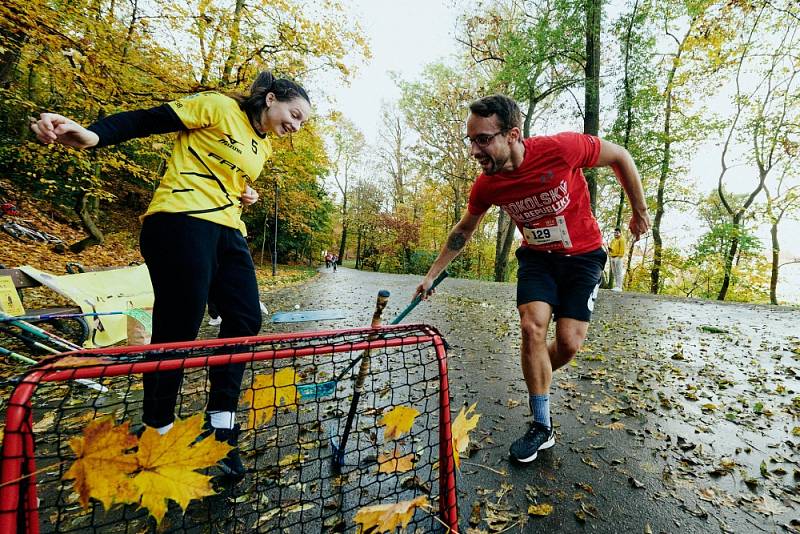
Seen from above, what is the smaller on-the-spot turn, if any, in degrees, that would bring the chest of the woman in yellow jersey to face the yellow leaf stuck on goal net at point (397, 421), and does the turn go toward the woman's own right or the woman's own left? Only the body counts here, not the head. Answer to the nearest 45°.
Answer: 0° — they already face it

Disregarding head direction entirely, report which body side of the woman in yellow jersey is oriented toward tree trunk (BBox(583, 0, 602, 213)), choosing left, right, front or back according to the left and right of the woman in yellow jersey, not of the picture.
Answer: left

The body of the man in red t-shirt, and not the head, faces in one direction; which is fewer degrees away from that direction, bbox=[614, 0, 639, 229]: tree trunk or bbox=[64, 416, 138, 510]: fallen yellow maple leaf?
the fallen yellow maple leaf

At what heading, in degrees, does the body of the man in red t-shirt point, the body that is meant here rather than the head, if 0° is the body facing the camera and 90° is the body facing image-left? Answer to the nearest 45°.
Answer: approximately 45°

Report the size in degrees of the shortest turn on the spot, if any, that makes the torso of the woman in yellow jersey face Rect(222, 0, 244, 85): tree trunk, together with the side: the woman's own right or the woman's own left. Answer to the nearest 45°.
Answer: approximately 135° to the woman's own left

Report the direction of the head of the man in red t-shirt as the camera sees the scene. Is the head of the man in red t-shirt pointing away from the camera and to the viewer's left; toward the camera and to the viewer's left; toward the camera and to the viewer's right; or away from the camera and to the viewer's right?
toward the camera and to the viewer's left

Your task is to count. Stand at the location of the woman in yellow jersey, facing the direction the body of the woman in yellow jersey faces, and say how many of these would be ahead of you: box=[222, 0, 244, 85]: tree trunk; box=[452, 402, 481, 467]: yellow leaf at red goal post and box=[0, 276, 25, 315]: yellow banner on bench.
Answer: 1

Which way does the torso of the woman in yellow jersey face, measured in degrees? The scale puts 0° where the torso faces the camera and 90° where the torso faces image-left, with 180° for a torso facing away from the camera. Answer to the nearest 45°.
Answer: approximately 315°

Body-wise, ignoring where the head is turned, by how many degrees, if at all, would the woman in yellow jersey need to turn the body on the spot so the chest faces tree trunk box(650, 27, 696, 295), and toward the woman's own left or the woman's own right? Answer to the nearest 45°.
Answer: approximately 45° to the woman's own left

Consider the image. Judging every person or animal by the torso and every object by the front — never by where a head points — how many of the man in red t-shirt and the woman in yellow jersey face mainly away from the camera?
0

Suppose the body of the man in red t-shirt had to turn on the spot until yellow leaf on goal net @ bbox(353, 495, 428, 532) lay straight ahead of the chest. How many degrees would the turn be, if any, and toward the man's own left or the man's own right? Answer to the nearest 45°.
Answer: approximately 45° to the man's own left

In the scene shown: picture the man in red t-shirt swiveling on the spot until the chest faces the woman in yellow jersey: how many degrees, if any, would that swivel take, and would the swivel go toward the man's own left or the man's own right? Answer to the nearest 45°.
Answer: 0° — they already face them

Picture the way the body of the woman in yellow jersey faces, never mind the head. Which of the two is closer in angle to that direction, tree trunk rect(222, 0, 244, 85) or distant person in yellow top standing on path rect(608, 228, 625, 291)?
the distant person in yellow top standing on path
